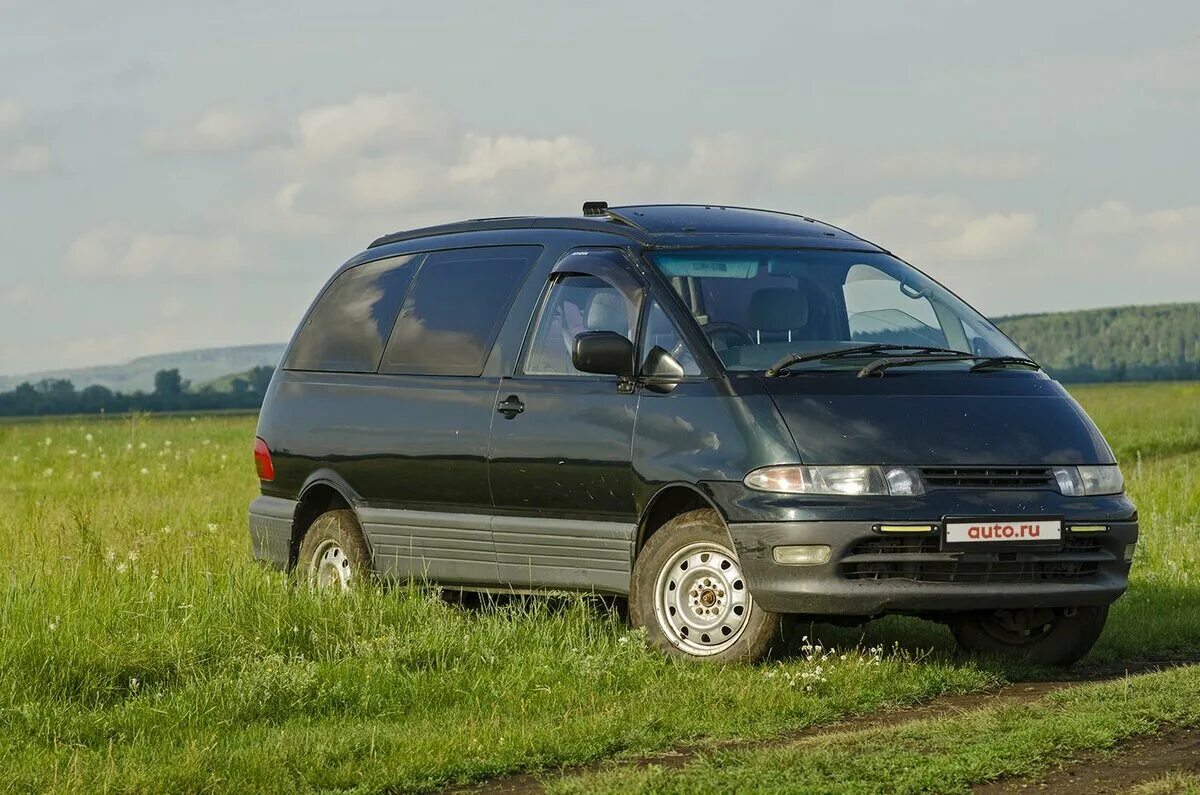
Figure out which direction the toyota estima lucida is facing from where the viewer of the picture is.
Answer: facing the viewer and to the right of the viewer
